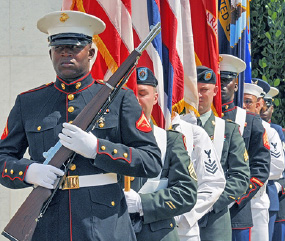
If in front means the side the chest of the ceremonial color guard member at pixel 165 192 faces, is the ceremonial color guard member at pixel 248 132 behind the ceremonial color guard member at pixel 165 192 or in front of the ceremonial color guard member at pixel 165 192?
behind

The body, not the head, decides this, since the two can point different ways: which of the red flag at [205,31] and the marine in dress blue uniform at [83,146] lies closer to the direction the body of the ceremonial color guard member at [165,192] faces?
the marine in dress blue uniform

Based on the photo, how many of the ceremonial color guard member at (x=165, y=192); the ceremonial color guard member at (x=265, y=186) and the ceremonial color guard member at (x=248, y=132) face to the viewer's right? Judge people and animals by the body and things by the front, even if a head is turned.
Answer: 0

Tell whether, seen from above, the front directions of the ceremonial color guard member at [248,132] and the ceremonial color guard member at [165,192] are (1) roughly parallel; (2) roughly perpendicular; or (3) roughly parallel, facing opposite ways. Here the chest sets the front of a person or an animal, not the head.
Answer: roughly parallel

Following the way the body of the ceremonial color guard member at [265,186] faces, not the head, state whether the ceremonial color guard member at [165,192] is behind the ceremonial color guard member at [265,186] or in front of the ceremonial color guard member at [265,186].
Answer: in front
